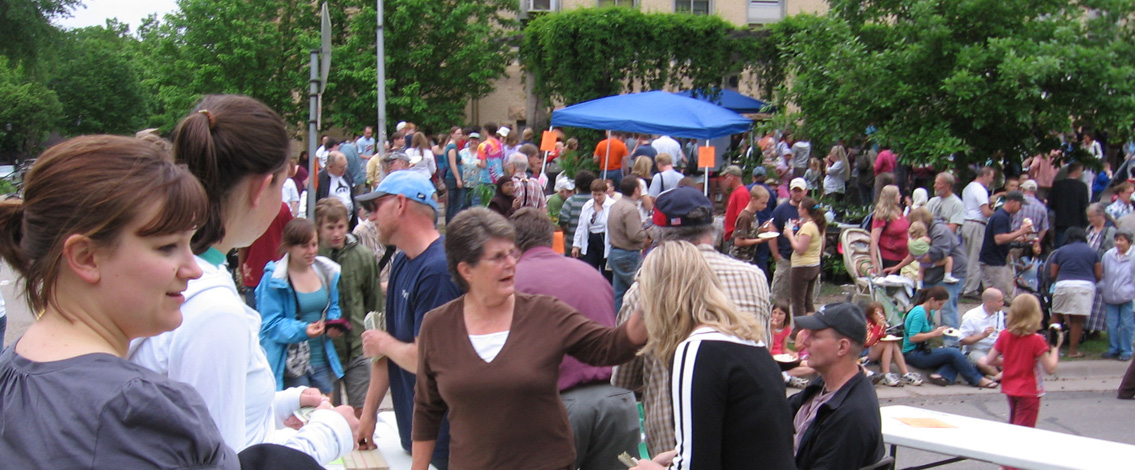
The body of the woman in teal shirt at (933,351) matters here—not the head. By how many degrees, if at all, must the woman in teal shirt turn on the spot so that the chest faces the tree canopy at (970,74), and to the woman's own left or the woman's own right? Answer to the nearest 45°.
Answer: approximately 90° to the woman's own left

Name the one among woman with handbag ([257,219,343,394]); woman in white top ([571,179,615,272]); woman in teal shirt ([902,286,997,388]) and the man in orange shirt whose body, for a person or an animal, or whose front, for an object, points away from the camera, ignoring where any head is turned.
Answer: the man in orange shirt

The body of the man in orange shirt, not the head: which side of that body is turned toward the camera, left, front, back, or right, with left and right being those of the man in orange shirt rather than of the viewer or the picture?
back

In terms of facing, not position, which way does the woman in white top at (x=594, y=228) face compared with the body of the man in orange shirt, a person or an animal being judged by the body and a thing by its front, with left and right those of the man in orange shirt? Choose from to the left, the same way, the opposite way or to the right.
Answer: the opposite way

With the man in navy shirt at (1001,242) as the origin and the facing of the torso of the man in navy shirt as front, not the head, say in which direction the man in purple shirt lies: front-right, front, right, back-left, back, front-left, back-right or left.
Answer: right

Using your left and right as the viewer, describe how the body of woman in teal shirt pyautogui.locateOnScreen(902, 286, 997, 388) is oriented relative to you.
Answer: facing to the right of the viewer

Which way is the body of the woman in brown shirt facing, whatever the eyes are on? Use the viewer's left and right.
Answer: facing the viewer

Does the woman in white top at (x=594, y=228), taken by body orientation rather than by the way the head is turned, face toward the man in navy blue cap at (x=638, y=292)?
yes

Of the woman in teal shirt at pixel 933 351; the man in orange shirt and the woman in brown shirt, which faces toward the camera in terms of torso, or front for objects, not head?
the woman in brown shirt

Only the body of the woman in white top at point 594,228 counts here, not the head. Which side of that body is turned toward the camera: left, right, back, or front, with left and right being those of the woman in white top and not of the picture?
front

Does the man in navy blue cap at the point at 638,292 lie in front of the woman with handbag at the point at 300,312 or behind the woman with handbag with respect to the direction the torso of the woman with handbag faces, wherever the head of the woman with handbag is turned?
in front

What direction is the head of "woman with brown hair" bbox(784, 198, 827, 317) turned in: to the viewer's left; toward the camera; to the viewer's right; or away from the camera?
to the viewer's left

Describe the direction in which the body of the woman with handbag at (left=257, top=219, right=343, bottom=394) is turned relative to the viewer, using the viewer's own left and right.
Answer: facing the viewer and to the right of the viewer

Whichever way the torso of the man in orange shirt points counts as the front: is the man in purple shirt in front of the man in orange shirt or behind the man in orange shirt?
behind

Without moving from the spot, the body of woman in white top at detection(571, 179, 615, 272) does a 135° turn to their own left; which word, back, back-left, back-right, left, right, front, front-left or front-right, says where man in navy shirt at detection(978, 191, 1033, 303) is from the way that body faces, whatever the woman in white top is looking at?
front-right

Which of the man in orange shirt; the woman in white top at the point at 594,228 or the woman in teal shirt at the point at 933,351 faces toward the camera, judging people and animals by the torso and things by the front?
the woman in white top

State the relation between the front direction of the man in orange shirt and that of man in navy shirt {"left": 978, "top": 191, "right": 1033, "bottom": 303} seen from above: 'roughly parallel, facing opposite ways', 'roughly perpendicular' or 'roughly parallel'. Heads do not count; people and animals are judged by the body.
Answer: roughly perpendicular

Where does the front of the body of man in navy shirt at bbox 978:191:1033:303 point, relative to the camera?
to the viewer's right
